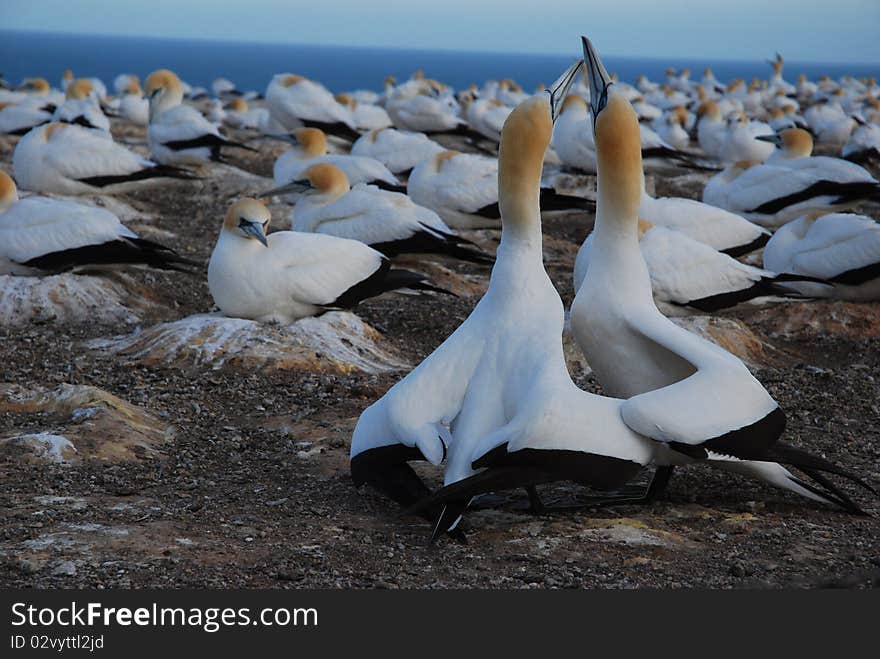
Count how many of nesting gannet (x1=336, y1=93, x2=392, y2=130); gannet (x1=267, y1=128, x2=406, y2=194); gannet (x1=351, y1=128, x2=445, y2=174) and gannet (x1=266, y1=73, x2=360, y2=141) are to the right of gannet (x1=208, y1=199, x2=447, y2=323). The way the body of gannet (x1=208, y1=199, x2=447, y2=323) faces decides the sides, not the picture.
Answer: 4

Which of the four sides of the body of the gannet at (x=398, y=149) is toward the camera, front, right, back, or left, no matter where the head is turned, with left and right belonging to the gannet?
left

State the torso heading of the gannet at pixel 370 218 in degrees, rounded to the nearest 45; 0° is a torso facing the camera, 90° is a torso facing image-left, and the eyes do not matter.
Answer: approximately 90°

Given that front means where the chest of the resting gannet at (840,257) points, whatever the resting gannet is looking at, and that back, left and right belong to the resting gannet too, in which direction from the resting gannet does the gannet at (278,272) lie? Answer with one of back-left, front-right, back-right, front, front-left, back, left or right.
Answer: front-left

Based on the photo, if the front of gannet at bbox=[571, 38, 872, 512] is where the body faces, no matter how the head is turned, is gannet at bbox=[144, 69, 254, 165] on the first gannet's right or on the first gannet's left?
on the first gannet's right

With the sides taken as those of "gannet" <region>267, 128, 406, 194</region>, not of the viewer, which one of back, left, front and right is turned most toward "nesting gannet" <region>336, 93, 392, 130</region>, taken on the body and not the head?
right

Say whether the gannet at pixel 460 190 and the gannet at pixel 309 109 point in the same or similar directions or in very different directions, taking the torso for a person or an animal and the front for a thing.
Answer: same or similar directions

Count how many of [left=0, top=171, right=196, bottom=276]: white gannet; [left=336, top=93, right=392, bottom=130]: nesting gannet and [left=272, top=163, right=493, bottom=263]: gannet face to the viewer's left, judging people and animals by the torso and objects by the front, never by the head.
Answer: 3

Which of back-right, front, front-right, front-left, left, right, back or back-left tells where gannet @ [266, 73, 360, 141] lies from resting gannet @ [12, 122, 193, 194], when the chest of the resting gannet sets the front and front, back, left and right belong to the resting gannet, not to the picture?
back-right

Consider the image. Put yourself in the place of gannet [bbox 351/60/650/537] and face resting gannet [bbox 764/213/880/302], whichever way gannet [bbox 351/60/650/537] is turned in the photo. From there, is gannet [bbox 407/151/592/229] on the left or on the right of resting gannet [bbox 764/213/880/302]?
left

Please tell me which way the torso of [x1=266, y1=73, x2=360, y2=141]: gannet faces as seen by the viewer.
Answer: to the viewer's left

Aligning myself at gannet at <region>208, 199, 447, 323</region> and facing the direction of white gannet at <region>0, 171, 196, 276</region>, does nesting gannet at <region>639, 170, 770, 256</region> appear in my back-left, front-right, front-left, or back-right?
back-right

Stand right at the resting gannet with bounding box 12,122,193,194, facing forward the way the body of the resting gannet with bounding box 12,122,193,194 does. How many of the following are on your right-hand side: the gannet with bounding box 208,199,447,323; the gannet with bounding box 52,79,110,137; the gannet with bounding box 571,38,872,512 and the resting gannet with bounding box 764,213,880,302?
1

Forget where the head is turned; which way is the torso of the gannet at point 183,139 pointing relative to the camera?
to the viewer's left

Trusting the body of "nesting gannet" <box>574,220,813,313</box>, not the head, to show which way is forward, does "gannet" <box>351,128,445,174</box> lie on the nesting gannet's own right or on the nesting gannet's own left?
on the nesting gannet's own right

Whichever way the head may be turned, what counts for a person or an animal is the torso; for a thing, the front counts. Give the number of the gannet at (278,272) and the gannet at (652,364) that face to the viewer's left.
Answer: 2

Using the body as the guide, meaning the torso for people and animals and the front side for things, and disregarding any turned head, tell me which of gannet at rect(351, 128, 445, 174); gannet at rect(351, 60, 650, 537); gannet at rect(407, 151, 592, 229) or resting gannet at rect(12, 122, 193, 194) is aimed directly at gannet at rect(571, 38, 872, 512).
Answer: gannet at rect(351, 60, 650, 537)

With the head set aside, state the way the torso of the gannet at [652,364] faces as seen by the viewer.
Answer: to the viewer's left

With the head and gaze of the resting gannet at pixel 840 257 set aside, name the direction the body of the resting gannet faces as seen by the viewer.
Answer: to the viewer's left
